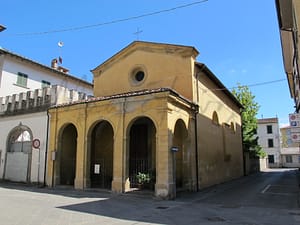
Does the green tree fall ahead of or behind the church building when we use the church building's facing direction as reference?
behind

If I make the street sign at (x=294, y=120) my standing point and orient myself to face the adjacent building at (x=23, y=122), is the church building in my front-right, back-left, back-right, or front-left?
front-right

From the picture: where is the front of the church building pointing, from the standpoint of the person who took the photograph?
facing the viewer and to the left of the viewer

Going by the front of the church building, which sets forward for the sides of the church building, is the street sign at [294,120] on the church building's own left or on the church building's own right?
on the church building's own left

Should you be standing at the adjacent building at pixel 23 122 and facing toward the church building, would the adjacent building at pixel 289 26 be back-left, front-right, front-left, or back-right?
front-right

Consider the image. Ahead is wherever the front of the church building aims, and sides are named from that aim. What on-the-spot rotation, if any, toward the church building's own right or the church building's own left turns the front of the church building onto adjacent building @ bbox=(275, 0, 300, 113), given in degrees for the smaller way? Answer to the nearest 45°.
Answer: approximately 90° to the church building's own left

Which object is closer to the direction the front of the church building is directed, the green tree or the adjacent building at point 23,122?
the adjacent building

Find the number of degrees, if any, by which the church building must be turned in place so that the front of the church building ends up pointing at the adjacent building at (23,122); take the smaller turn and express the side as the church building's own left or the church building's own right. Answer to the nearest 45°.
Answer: approximately 45° to the church building's own right

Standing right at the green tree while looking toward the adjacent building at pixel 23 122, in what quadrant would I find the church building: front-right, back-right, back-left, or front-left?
front-left

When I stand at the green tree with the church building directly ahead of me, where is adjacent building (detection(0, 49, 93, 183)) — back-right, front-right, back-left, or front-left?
front-right
